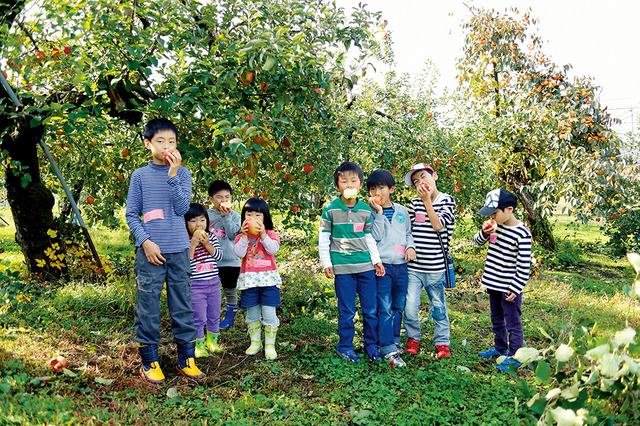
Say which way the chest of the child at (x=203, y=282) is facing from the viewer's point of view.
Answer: toward the camera

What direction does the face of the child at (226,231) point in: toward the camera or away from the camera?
toward the camera

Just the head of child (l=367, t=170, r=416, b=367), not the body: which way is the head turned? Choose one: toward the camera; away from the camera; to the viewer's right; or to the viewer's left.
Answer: toward the camera

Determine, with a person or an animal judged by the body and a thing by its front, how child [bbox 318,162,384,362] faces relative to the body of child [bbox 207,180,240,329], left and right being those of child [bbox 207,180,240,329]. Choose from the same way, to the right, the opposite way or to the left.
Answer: the same way

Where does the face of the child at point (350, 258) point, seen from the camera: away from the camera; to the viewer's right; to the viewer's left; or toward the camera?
toward the camera

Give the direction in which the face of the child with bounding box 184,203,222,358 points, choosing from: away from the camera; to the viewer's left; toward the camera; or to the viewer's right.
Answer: toward the camera

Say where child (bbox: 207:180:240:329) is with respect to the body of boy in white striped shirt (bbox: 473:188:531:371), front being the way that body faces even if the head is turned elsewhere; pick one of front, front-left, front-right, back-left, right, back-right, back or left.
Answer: front-right

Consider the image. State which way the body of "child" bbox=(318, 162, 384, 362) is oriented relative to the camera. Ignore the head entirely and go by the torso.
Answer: toward the camera

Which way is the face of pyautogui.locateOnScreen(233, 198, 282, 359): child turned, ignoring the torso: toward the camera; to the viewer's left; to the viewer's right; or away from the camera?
toward the camera
